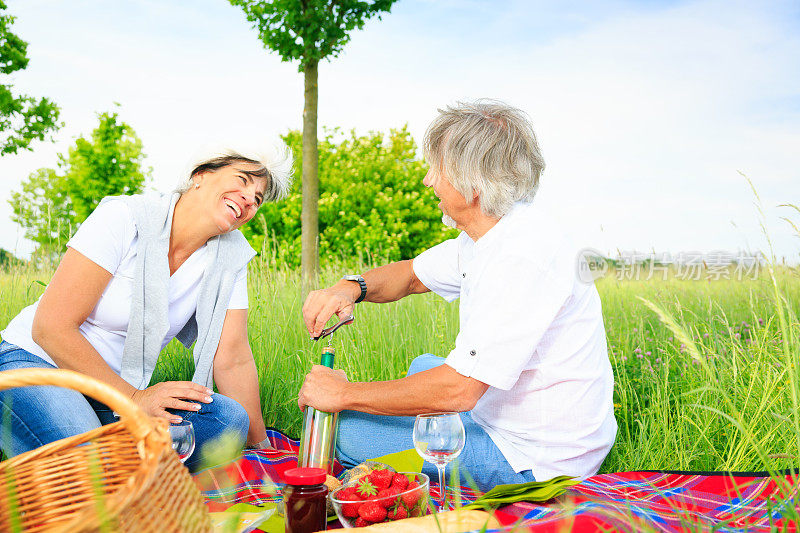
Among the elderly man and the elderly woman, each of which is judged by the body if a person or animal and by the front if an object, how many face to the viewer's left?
1

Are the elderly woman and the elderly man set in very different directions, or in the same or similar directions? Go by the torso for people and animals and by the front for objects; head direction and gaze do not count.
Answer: very different directions

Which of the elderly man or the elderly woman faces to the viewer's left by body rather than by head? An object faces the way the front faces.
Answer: the elderly man

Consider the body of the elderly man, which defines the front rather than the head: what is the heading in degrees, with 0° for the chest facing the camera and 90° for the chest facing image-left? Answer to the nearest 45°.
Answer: approximately 90°

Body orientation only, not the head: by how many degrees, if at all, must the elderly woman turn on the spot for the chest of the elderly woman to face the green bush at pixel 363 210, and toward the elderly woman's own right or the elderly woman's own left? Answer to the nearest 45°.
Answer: approximately 135° to the elderly woman's own left

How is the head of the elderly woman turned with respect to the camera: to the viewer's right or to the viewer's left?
to the viewer's right

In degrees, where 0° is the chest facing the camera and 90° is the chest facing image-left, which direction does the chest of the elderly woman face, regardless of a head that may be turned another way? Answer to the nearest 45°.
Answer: approximately 315°
